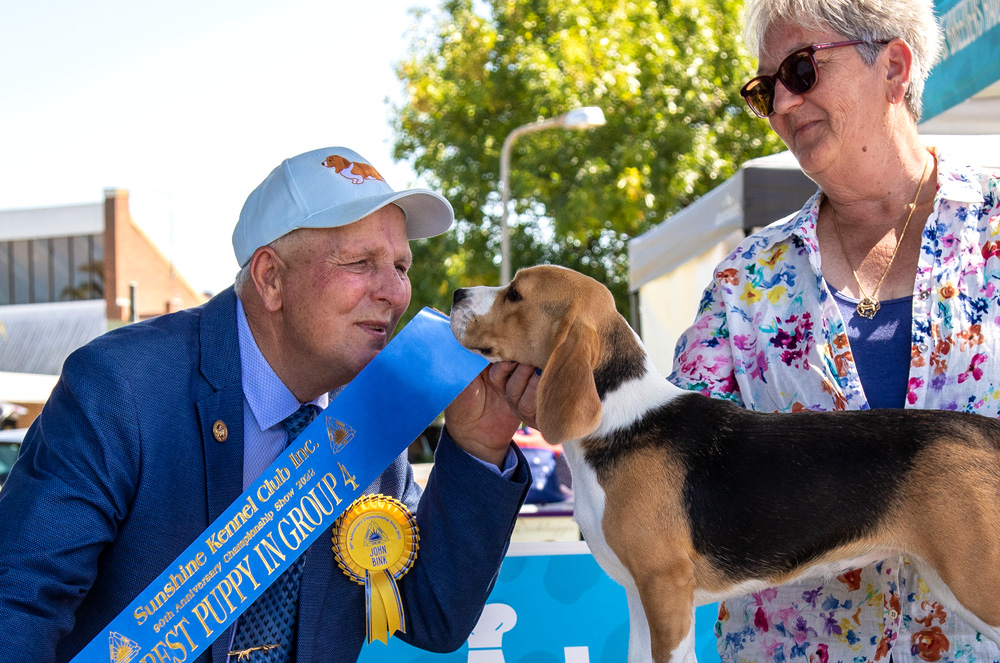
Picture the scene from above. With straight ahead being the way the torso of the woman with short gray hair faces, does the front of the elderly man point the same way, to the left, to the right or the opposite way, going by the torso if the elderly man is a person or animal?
to the left

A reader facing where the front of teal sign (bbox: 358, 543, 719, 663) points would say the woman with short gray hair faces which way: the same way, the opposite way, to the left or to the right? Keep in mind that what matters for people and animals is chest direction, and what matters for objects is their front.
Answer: the same way

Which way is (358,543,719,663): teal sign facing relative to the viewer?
toward the camera

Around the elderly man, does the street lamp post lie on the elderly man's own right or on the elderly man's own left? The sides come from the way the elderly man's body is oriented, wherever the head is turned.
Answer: on the elderly man's own left

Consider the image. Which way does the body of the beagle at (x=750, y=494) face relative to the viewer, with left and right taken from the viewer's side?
facing to the left of the viewer

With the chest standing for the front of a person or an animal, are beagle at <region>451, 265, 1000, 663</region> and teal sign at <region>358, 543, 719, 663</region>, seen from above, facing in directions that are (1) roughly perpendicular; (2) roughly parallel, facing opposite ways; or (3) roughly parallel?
roughly perpendicular

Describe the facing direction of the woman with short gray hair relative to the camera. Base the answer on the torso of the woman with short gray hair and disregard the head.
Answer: toward the camera

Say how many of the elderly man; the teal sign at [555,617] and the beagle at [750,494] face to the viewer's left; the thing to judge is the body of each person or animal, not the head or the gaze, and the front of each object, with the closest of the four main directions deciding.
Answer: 1

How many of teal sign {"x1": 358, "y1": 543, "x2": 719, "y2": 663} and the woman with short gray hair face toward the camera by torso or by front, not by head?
2

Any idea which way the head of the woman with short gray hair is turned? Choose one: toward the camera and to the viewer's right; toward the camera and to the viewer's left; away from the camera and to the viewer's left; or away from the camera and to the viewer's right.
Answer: toward the camera and to the viewer's left

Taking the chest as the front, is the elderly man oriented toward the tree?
no

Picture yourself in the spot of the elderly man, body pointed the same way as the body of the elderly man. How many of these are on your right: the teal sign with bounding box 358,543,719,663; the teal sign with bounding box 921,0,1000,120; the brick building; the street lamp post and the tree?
0
